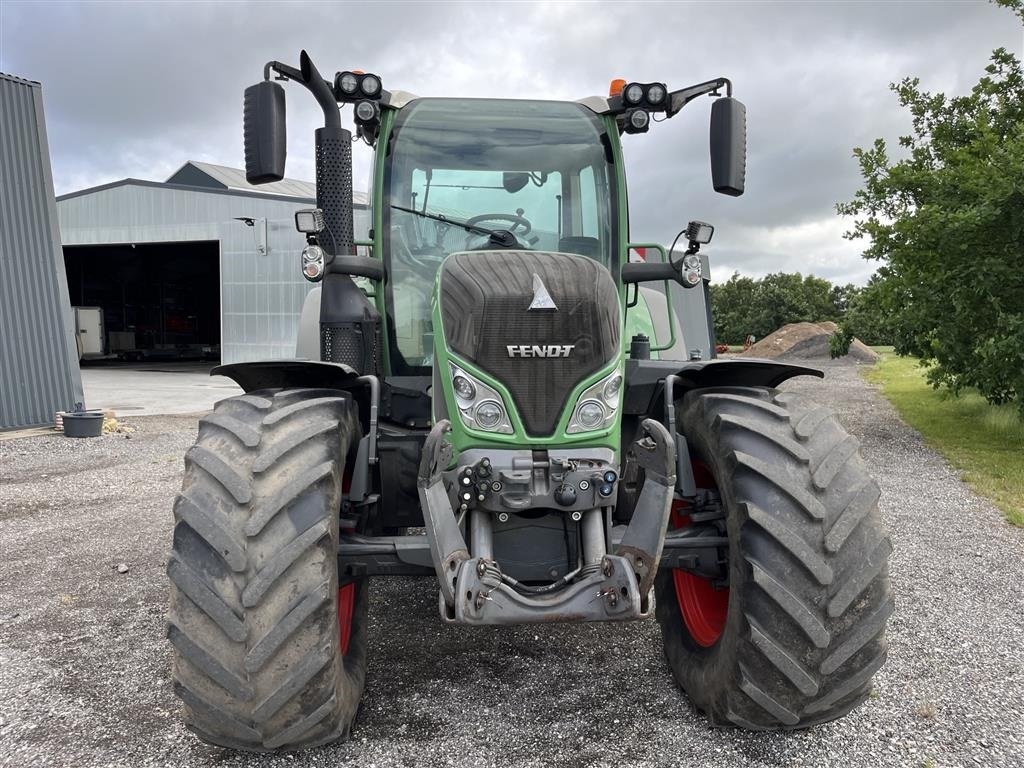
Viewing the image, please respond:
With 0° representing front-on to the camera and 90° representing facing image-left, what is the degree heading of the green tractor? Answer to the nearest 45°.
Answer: approximately 0°

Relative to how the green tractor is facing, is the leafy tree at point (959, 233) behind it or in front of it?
behind

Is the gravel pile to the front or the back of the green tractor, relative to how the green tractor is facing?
to the back

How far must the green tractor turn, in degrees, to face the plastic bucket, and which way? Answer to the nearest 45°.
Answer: approximately 135° to its right

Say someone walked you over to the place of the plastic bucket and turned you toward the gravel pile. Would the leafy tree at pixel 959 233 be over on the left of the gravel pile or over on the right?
right

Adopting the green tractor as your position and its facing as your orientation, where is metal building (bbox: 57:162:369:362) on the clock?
The metal building is roughly at 5 o'clock from the green tractor.
